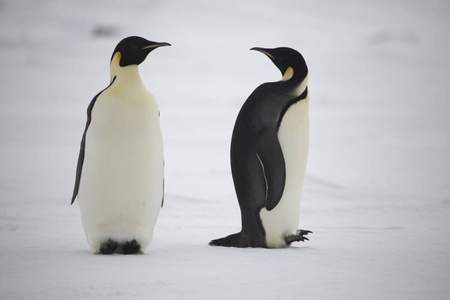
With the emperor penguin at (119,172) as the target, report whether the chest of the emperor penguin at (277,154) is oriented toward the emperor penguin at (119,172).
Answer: no

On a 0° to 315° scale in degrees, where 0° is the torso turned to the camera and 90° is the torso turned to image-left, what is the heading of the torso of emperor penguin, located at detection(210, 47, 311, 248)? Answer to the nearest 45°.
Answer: approximately 270°
